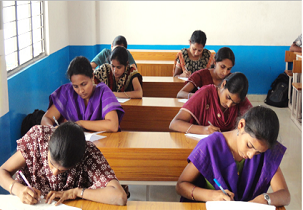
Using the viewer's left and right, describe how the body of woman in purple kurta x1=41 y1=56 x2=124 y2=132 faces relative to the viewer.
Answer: facing the viewer

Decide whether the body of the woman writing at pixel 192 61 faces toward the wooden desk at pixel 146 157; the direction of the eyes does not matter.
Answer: yes

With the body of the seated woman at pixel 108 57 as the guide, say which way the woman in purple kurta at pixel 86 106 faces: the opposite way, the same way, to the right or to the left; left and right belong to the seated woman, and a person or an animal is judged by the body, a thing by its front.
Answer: the same way

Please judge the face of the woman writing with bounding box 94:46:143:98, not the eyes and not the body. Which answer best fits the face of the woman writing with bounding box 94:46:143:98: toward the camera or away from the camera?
toward the camera

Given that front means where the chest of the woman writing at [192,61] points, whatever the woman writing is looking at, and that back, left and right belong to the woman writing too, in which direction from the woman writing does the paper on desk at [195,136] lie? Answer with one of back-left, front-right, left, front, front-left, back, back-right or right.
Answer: front

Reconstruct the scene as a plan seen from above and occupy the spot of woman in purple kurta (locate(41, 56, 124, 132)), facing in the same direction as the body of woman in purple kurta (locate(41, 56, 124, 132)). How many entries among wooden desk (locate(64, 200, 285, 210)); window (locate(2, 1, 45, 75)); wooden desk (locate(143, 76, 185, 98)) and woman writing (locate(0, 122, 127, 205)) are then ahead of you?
2

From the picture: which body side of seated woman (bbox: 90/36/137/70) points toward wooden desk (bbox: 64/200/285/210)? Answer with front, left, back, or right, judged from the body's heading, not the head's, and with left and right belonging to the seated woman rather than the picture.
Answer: front

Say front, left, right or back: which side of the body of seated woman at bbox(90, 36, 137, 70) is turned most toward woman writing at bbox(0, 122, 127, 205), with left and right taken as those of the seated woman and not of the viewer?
front

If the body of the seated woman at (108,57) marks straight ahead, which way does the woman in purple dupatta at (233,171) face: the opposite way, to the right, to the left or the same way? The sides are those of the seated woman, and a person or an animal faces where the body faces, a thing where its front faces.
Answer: the same way

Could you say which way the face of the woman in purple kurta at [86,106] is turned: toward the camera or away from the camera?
toward the camera

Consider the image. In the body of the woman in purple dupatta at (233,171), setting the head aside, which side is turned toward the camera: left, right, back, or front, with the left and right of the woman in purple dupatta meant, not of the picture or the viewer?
front

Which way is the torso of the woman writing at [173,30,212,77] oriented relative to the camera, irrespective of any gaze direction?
toward the camera

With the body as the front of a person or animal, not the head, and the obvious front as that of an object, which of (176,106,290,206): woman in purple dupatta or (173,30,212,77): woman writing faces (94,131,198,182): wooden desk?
the woman writing
